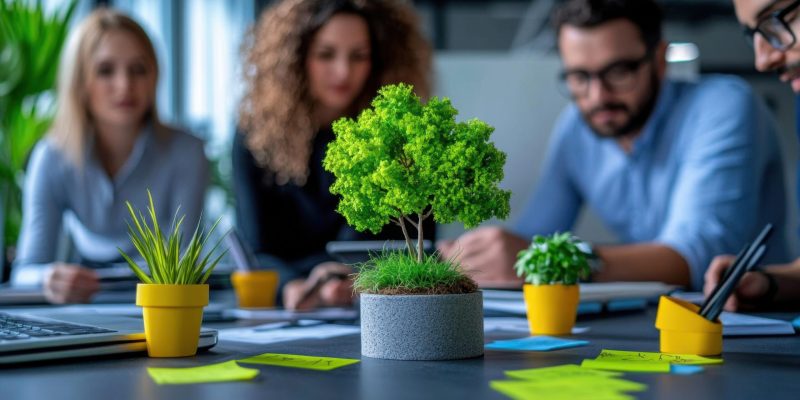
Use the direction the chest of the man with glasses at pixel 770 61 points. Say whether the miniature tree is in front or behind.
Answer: in front

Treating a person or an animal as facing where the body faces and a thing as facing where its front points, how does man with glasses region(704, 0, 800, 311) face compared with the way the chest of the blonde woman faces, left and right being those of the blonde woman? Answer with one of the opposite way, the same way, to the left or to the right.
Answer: to the right

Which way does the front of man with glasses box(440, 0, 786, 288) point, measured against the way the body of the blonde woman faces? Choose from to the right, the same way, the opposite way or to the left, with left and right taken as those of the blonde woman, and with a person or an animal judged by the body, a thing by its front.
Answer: to the right

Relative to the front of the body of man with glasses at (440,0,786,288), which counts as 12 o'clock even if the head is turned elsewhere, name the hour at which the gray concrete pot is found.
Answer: The gray concrete pot is roughly at 11 o'clock from the man with glasses.

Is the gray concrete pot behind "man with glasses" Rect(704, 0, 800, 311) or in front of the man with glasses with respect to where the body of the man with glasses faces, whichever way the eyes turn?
in front

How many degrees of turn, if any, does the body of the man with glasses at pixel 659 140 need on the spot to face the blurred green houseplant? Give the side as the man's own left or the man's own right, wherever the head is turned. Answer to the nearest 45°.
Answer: approximately 45° to the man's own right

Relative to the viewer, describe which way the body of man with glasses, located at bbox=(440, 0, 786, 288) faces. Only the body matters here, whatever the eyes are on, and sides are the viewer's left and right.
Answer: facing the viewer and to the left of the viewer

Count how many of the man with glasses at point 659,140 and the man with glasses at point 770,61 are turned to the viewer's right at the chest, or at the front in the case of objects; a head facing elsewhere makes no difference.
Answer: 0

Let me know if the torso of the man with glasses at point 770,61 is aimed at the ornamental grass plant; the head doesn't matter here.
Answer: yes

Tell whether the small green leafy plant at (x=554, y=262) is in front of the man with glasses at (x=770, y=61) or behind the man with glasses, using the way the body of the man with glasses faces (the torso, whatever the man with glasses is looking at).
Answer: in front

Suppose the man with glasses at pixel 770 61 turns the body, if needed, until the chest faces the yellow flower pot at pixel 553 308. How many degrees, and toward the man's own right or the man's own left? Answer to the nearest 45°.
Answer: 0° — they already face it

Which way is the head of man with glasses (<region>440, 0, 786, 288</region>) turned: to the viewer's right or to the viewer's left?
to the viewer's left

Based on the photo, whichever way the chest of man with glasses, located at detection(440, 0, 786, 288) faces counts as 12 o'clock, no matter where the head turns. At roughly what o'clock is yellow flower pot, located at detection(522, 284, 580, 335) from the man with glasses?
The yellow flower pot is roughly at 11 o'clock from the man with glasses.

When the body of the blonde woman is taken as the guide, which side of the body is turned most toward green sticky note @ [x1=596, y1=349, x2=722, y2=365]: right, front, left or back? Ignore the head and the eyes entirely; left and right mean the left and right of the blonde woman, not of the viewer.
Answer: front
